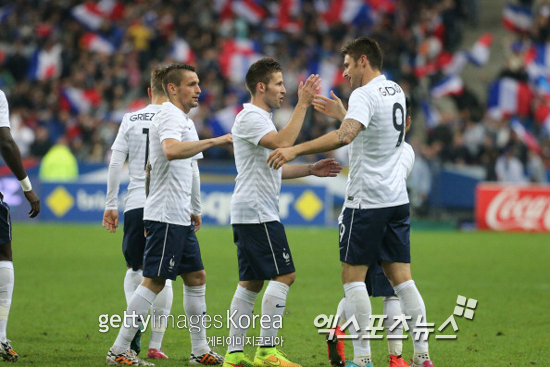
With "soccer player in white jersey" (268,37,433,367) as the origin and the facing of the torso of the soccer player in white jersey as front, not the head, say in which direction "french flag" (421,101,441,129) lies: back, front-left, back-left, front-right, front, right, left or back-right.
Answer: front-right

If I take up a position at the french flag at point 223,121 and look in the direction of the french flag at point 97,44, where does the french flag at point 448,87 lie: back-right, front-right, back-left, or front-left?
back-right

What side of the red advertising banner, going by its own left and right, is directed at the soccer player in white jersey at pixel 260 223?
front

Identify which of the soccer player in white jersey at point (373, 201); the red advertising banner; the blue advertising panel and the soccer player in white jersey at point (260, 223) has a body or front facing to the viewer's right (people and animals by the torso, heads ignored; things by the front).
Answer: the soccer player in white jersey at point (260, 223)

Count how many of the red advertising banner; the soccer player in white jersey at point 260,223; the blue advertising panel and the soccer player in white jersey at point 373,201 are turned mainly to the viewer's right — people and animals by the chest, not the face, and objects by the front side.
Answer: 1

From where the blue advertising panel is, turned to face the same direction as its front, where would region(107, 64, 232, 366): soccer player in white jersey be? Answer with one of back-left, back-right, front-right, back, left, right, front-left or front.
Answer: front

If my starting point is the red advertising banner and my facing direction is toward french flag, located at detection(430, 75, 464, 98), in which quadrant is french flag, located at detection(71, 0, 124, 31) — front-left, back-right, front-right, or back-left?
front-left

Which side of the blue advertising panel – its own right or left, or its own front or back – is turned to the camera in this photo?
front

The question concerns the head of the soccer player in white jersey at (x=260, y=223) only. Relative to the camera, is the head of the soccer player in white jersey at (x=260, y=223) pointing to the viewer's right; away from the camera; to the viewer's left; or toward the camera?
to the viewer's right

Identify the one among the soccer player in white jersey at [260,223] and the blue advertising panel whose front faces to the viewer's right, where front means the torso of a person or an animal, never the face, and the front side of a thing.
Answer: the soccer player in white jersey

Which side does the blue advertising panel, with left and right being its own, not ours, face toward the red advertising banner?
left

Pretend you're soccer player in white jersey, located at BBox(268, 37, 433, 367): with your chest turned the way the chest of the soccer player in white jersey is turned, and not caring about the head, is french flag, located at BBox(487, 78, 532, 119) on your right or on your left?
on your right

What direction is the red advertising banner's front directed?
toward the camera

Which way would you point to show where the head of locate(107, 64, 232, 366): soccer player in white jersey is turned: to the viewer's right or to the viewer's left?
to the viewer's right

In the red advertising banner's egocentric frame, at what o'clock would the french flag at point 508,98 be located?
The french flag is roughly at 6 o'clock from the red advertising banner.

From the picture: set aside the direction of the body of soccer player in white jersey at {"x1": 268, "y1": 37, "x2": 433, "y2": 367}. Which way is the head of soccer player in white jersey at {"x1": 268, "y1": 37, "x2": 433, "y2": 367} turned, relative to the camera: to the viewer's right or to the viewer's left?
to the viewer's left

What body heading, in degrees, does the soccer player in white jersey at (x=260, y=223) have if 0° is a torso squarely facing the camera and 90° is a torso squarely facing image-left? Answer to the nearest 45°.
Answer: approximately 270°
